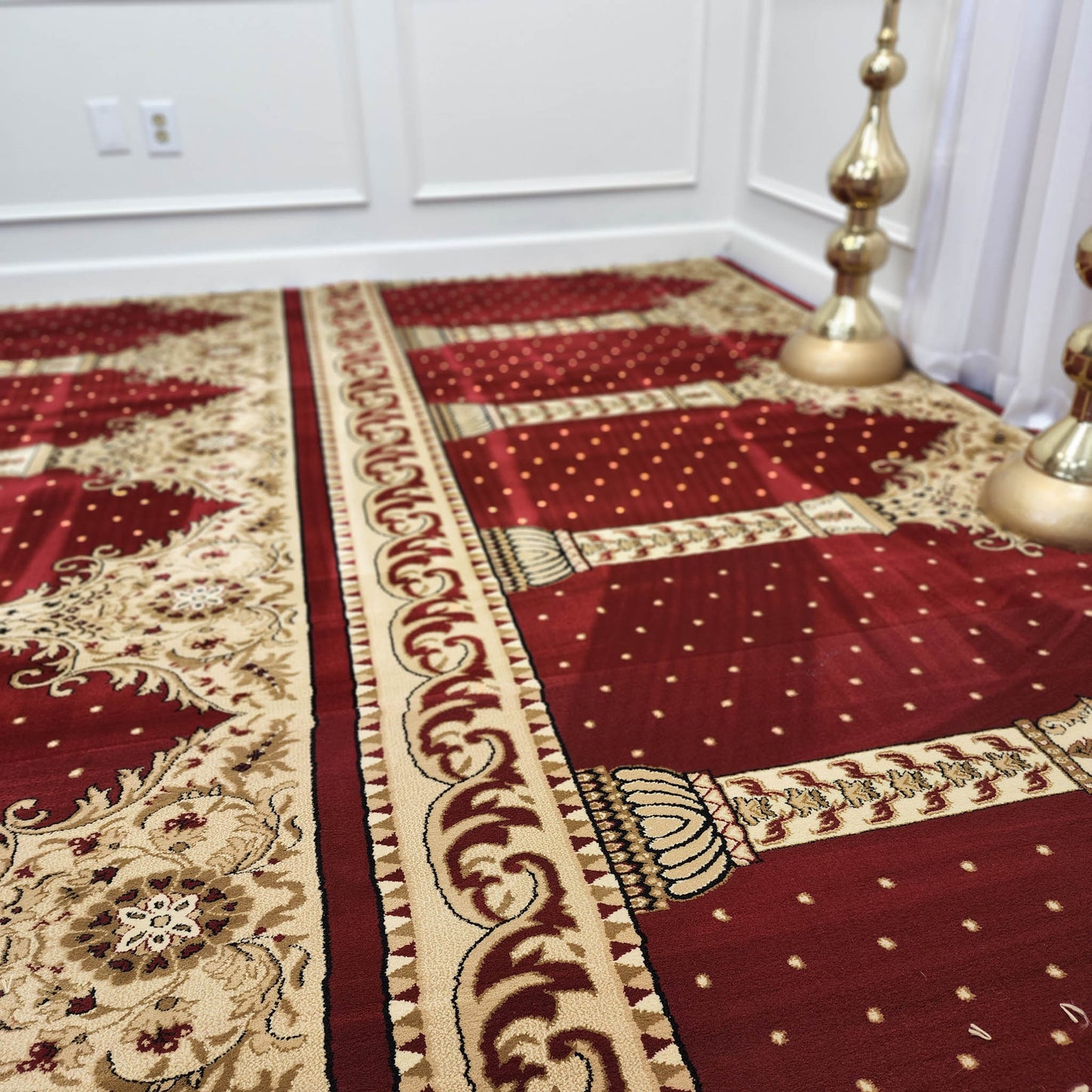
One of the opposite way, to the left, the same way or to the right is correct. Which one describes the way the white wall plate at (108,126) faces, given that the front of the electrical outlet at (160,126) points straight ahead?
the same way

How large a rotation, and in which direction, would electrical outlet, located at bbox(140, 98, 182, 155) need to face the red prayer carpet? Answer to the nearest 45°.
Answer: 0° — it already faces it

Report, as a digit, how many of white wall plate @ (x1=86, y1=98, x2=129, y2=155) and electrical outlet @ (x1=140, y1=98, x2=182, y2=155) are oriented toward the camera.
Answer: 2

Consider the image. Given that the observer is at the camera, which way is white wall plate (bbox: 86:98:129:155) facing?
facing the viewer

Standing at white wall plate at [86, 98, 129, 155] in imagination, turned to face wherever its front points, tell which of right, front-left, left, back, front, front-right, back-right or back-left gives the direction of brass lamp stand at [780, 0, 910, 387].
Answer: front-left
